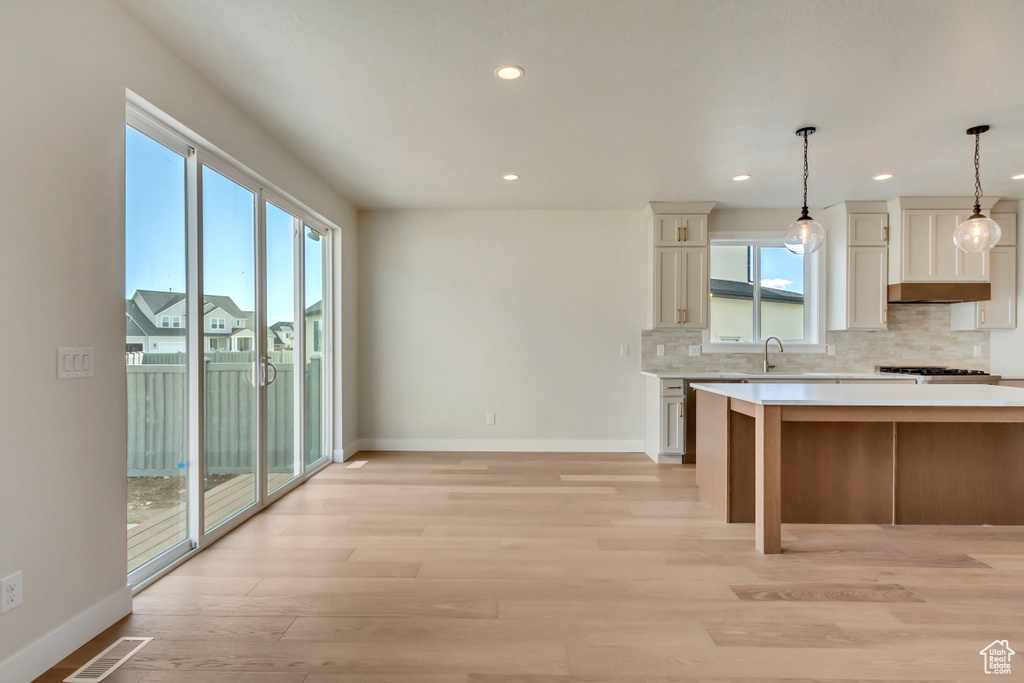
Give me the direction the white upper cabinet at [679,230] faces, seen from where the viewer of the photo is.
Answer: facing the viewer

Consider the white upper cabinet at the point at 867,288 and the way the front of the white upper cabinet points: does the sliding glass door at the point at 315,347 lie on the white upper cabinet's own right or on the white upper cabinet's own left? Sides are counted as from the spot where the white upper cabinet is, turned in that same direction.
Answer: on the white upper cabinet's own right

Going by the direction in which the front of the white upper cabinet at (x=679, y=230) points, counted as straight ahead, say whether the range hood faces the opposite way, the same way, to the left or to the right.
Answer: the same way

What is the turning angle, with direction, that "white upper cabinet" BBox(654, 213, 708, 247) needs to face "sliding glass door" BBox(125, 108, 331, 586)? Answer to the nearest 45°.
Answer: approximately 45° to its right

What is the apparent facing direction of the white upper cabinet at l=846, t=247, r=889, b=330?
toward the camera

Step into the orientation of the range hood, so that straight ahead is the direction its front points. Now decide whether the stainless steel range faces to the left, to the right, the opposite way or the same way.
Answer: the same way

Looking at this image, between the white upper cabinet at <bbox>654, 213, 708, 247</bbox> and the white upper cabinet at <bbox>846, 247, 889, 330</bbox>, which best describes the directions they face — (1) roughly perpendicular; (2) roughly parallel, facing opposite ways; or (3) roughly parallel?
roughly parallel

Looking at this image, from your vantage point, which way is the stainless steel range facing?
toward the camera

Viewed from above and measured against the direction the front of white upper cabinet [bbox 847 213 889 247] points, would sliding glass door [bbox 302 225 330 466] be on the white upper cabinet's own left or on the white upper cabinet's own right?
on the white upper cabinet's own right

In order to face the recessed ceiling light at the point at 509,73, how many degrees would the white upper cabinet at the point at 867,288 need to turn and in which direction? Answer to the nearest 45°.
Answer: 0° — it already faces it

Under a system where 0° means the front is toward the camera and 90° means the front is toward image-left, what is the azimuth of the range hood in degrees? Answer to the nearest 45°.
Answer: approximately 0°

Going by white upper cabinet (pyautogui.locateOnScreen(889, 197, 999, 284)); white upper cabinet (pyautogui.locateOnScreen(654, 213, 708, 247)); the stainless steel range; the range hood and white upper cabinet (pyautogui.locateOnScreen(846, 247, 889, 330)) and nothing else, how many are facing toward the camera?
5
